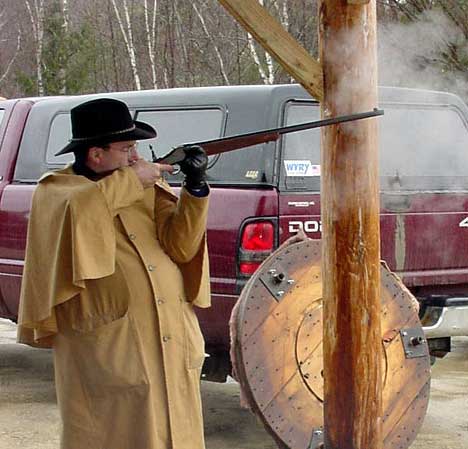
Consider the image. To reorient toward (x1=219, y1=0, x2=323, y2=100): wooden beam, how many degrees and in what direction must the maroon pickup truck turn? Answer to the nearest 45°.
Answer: approximately 135° to its left

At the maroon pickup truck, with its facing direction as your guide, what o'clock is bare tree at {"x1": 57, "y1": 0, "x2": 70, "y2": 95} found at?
The bare tree is roughly at 1 o'clock from the maroon pickup truck.

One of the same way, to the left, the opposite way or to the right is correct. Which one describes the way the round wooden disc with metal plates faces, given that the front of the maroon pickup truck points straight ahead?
the opposite way

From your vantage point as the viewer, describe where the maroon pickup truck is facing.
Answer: facing away from the viewer and to the left of the viewer

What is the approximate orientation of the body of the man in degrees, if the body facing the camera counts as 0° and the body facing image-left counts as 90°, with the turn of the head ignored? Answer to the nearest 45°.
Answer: approximately 315°

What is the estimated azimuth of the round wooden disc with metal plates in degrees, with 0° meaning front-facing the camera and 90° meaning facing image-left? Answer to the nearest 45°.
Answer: approximately 315°

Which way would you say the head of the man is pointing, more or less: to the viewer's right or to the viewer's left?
to the viewer's right

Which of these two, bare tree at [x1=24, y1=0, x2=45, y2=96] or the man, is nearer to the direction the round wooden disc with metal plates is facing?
the man
